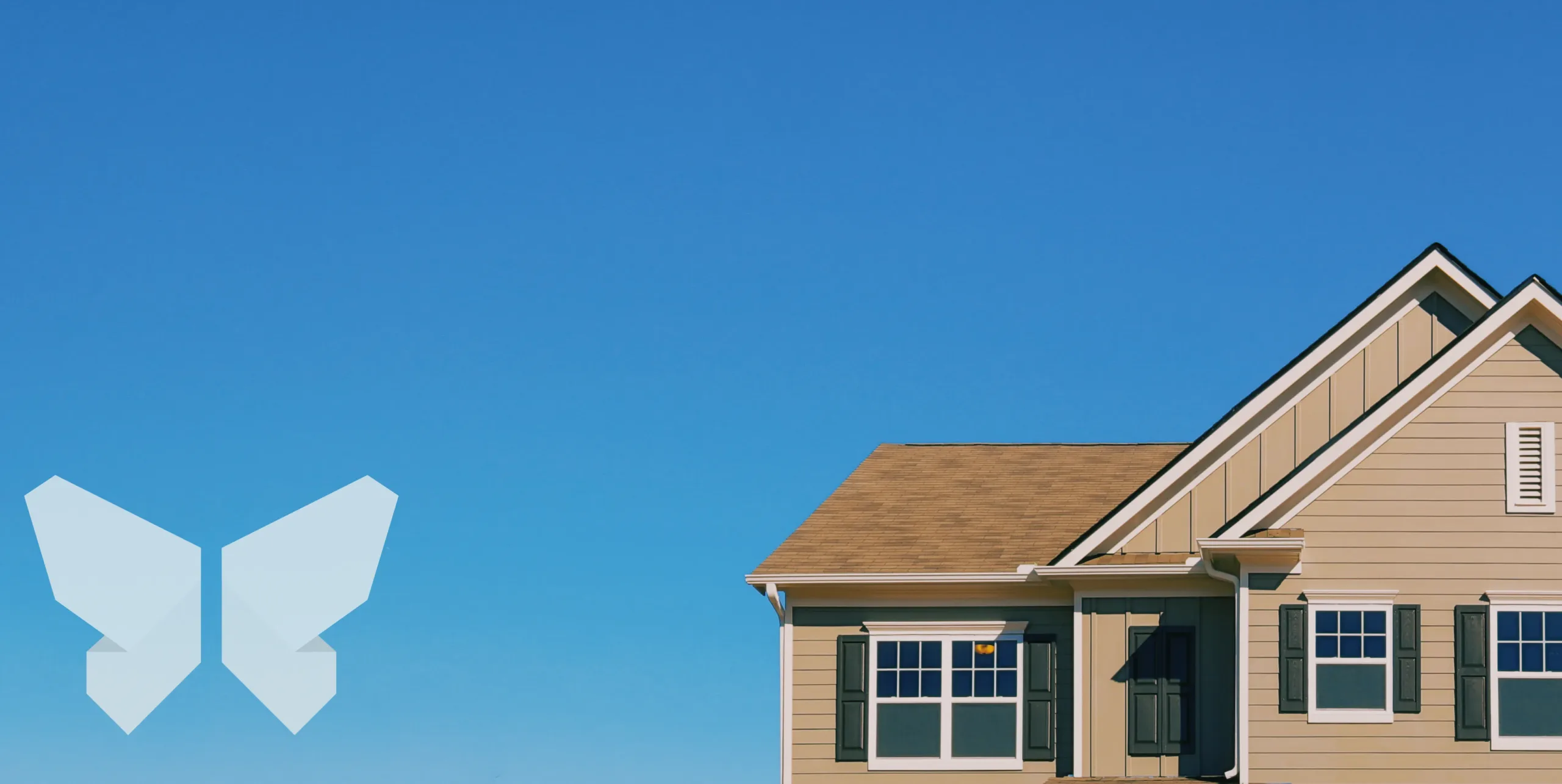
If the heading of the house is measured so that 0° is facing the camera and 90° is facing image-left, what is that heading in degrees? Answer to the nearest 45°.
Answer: approximately 0°
